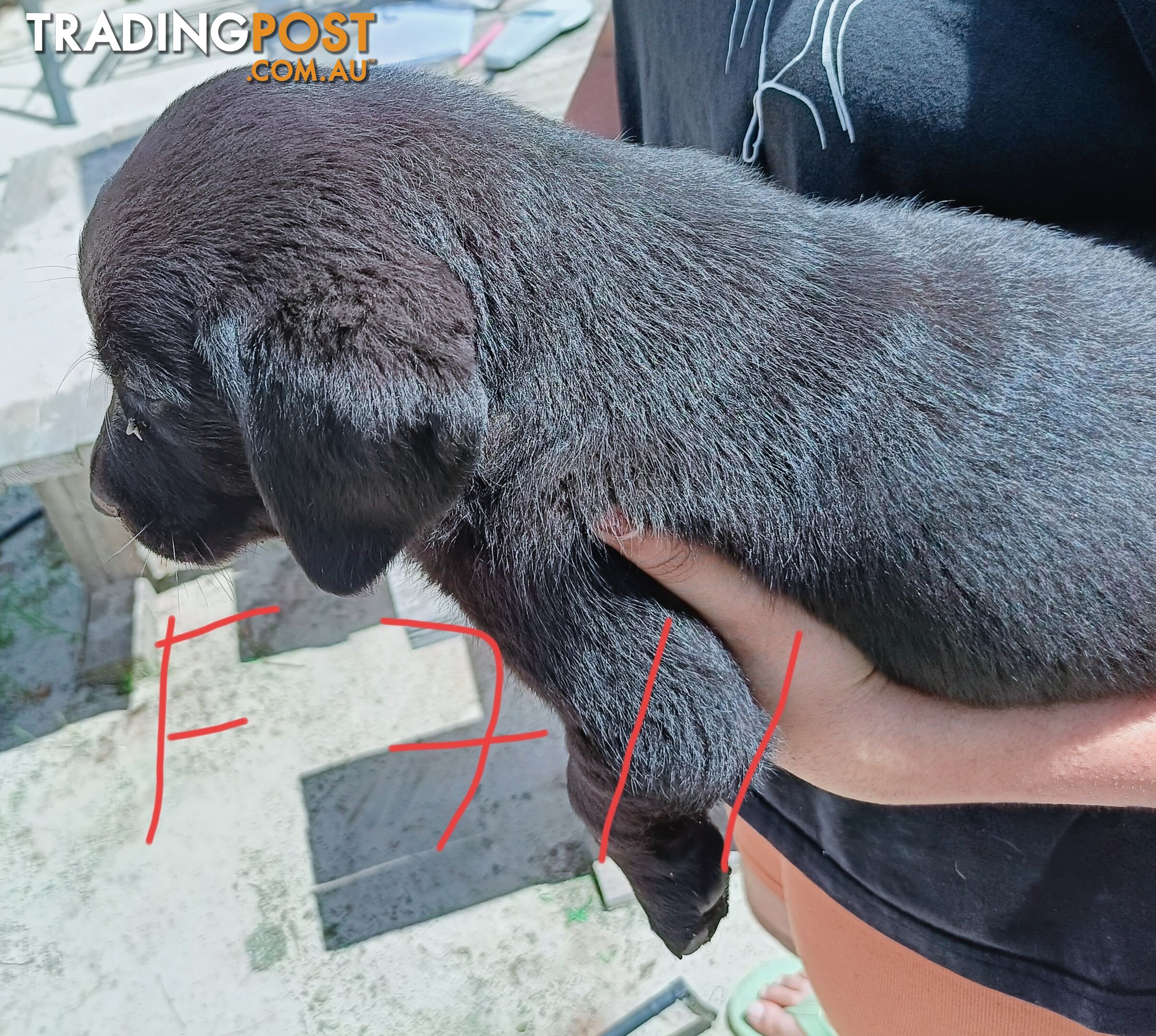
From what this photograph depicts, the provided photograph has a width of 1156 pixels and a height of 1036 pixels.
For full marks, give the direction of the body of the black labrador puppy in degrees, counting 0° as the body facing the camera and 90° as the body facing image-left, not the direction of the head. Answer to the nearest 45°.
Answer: approximately 90°
